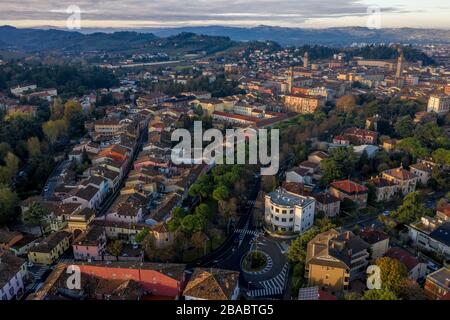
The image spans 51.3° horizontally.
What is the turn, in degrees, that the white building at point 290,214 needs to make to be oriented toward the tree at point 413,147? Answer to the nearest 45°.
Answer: approximately 180°

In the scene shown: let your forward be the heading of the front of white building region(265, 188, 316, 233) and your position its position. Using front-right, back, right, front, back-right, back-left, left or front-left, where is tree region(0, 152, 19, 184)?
front-right

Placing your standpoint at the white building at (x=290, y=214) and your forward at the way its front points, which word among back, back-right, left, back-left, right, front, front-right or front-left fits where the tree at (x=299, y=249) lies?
front-left

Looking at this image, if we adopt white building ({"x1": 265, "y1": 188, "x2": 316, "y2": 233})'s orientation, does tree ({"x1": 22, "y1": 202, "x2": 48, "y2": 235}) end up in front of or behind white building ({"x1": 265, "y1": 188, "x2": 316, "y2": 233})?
in front

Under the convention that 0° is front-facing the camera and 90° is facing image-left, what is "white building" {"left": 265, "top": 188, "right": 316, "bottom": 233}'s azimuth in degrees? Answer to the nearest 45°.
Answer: approximately 45°

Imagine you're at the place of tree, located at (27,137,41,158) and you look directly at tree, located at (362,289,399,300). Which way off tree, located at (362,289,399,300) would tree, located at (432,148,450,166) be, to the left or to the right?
left

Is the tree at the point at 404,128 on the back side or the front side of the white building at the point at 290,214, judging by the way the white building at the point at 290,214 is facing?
on the back side

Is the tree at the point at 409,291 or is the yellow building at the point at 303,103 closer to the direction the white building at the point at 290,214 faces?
the tree

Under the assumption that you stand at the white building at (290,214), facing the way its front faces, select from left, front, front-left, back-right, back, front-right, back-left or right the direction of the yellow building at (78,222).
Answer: front-right
